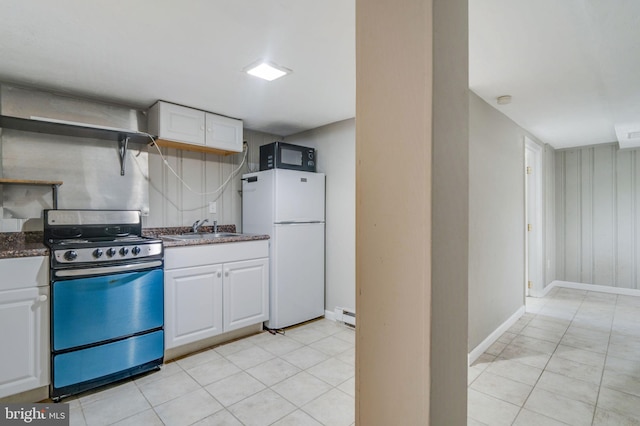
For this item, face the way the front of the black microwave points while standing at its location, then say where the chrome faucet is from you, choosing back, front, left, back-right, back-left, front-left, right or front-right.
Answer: back-right

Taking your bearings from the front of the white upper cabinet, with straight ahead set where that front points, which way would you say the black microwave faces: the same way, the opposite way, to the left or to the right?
the same way

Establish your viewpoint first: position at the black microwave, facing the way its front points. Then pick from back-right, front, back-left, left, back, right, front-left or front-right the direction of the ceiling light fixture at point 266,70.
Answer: front-right

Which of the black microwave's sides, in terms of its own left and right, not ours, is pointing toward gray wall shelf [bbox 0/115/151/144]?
right

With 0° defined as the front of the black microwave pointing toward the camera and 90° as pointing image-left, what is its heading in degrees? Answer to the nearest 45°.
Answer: approximately 315°

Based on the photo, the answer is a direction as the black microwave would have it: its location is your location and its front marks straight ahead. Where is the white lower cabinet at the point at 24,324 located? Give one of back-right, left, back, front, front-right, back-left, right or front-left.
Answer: right

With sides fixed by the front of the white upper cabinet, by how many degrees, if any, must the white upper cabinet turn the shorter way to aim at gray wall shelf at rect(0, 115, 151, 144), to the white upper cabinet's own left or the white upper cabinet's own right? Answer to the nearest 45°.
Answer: approximately 135° to the white upper cabinet's own right

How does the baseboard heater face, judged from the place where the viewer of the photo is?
facing the viewer and to the left of the viewer

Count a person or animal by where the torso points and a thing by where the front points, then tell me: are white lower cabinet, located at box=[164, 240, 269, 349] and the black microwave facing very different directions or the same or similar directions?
same or similar directions

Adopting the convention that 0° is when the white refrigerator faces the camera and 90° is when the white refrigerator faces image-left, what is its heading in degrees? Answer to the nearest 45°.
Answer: approximately 315°

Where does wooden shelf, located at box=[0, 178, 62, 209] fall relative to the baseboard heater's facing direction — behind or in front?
in front

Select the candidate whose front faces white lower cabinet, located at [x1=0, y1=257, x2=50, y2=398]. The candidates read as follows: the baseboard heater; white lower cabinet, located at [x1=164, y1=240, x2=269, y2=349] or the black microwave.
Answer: the baseboard heater

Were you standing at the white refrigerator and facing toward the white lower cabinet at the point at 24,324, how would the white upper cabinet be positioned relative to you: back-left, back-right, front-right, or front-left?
front-right

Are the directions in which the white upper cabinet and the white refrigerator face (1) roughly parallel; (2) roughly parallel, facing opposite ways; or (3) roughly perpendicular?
roughly parallel

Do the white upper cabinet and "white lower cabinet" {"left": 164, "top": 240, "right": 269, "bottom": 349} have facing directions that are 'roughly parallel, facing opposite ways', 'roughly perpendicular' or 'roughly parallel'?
roughly parallel
